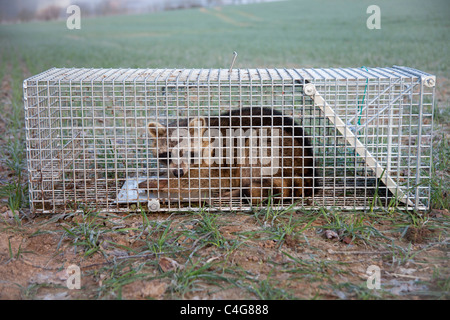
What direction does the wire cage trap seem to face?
to the viewer's right
